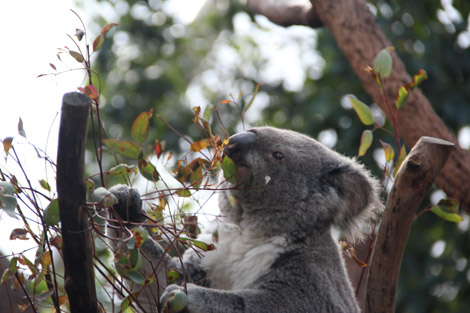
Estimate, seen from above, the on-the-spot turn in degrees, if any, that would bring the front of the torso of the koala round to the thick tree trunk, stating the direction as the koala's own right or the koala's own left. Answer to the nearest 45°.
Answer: approximately 135° to the koala's own right

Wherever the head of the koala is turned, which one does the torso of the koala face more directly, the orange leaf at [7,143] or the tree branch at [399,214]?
the orange leaf

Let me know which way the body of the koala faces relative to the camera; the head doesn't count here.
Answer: to the viewer's left
